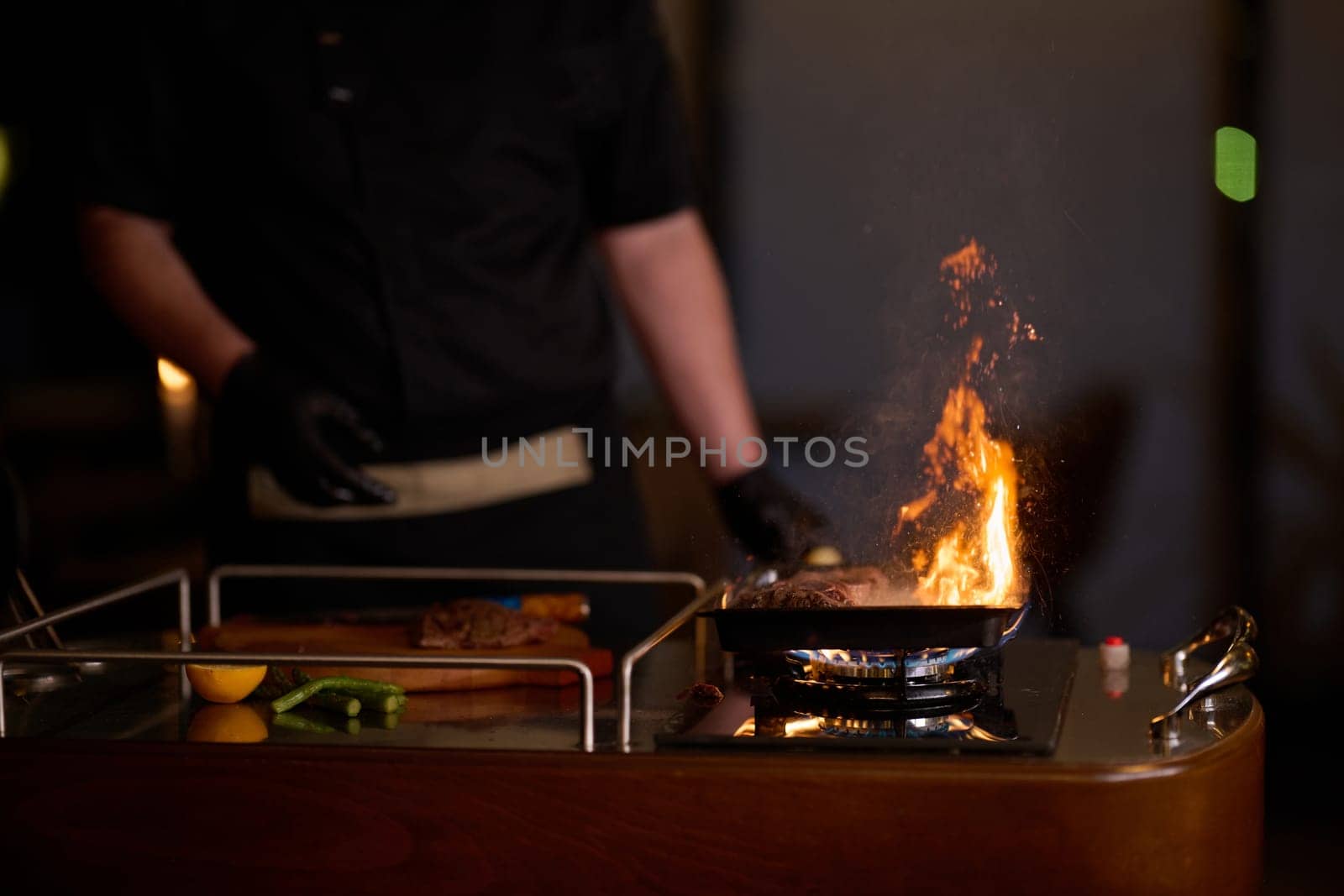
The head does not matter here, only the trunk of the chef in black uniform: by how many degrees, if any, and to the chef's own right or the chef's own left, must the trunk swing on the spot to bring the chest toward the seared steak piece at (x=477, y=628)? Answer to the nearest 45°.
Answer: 0° — they already face it

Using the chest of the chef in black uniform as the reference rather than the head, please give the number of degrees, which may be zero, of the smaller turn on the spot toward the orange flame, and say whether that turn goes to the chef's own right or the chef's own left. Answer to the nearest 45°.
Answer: approximately 45° to the chef's own left

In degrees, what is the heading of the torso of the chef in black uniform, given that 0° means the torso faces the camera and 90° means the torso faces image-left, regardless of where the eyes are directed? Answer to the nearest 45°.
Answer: approximately 0°

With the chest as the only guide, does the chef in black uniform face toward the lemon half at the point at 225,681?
yes

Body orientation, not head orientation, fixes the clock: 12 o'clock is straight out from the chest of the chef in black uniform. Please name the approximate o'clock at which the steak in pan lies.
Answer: The steak in pan is roughly at 11 o'clock from the chef in black uniform.
